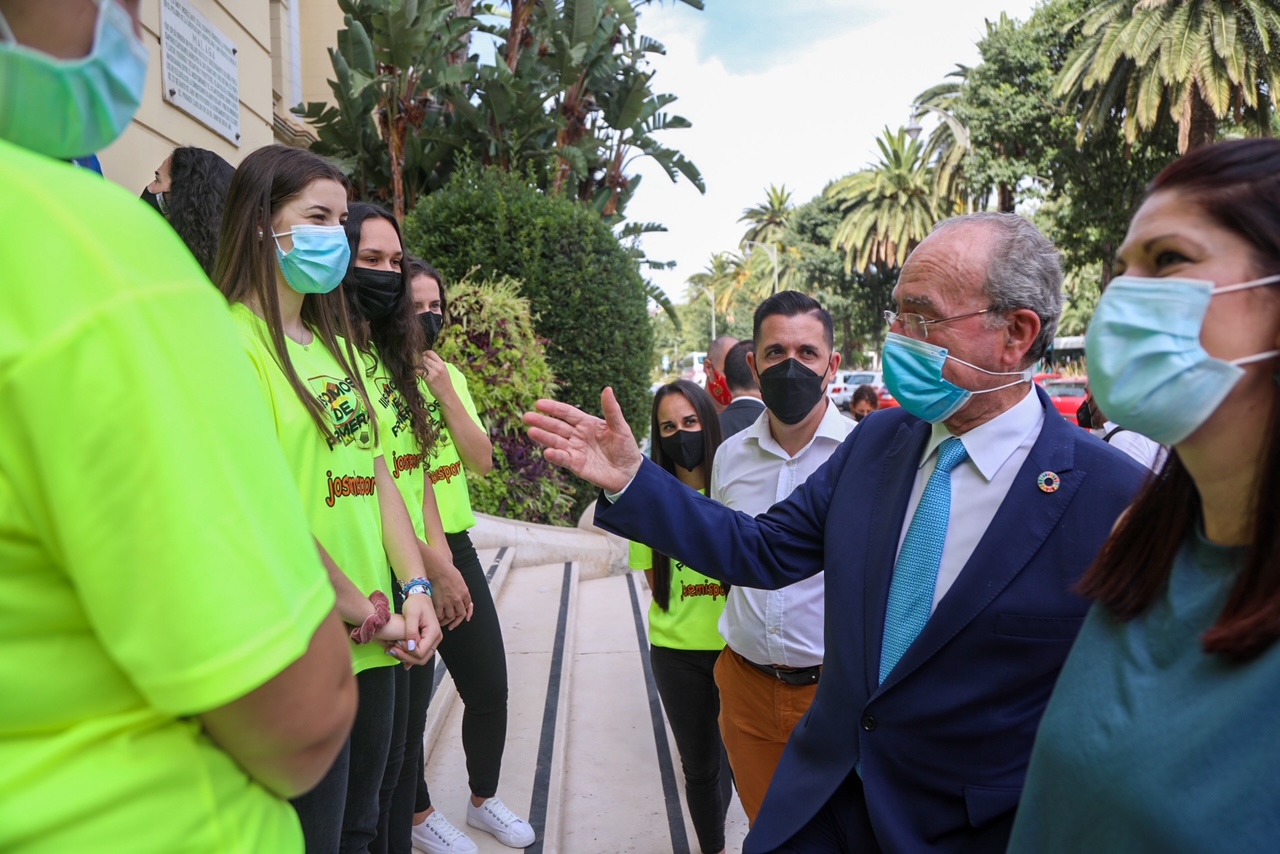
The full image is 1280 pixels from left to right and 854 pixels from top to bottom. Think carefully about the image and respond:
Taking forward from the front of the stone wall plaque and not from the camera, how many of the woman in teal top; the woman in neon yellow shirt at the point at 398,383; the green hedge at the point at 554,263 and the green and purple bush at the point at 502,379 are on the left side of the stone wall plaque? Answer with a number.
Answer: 2

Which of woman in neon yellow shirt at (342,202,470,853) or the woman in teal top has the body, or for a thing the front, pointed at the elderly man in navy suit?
the woman in neon yellow shirt

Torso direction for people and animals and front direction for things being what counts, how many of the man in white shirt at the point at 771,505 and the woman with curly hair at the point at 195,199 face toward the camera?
1

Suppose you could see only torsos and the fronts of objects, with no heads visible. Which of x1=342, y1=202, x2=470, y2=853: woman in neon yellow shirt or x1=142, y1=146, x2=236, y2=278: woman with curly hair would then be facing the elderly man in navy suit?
the woman in neon yellow shirt

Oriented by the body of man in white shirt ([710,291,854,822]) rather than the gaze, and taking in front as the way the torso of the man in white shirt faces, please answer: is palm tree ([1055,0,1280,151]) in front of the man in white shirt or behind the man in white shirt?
behind

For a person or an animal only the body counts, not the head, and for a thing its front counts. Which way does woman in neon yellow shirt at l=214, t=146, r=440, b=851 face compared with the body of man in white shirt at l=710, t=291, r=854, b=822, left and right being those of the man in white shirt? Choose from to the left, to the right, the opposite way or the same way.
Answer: to the left
